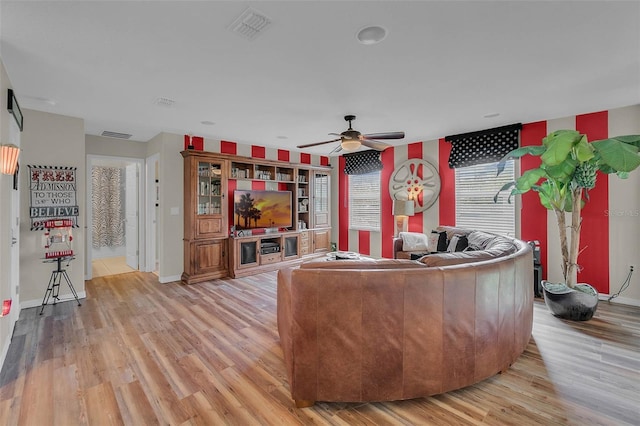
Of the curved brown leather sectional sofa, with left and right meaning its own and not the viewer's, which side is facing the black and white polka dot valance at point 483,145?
right

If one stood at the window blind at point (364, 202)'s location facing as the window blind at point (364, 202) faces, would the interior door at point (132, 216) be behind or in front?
in front

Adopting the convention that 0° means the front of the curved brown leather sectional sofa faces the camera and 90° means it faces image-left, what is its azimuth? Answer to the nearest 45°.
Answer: approximately 135°

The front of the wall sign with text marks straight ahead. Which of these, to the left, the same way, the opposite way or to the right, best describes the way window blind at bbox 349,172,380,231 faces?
to the right

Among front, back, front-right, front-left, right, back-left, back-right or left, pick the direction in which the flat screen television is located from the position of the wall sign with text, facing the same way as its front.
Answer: left

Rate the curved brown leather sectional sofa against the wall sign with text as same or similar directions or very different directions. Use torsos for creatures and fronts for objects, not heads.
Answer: very different directions

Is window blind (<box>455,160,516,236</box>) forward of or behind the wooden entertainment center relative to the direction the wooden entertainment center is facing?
forward

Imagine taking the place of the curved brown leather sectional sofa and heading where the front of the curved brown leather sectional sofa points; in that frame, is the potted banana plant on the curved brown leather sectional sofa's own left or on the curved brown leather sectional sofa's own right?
on the curved brown leather sectional sofa's own right

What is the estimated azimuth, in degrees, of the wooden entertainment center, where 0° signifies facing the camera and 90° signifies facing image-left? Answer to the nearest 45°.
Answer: approximately 315°

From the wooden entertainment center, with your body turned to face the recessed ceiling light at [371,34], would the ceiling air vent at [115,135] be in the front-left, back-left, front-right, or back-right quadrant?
back-right

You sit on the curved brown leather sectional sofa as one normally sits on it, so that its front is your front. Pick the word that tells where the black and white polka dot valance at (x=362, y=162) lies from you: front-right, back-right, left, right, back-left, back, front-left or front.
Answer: front-right
